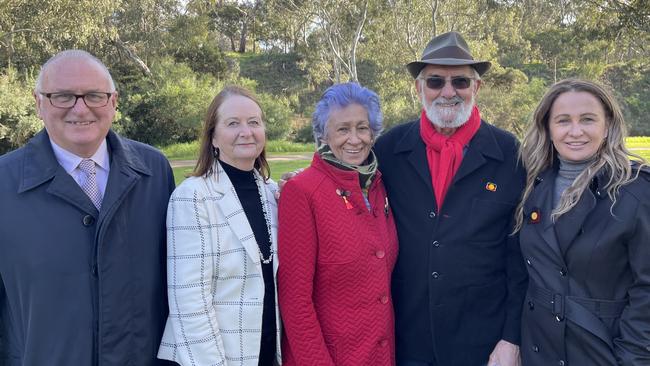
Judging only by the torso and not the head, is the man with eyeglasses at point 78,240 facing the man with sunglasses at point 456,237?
no

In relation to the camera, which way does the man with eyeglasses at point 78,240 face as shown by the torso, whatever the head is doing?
toward the camera

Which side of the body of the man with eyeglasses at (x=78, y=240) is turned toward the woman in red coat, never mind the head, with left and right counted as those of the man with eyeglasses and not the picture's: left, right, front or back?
left

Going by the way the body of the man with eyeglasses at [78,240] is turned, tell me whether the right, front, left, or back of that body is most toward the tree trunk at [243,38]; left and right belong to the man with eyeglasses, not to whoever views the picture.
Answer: back

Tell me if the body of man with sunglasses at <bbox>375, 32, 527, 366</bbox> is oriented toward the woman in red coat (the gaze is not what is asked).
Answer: no

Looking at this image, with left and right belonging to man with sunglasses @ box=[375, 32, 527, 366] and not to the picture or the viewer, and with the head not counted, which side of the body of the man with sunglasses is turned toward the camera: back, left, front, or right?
front

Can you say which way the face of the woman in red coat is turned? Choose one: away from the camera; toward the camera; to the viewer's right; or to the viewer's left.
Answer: toward the camera

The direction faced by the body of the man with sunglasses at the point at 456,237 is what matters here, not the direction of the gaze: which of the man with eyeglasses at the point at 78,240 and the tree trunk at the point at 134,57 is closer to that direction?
the man with eyeglasses

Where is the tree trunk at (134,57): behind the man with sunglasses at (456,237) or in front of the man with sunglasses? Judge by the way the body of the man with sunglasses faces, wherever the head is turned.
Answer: behind

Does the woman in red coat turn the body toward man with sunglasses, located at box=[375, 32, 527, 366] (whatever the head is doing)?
no

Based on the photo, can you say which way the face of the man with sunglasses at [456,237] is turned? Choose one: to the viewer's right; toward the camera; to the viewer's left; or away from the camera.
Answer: toward the camera

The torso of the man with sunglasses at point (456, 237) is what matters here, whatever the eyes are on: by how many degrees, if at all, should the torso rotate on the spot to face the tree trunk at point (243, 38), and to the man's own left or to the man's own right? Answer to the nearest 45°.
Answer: approximately 135° to the man's own right

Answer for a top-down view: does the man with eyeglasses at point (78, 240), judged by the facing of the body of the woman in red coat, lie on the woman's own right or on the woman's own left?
on the woman's own right

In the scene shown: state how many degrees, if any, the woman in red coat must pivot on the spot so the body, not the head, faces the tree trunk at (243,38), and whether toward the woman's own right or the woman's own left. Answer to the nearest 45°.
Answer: approximately 135° to the woman's own left

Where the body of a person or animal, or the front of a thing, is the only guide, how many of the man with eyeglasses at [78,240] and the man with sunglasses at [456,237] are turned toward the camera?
2
